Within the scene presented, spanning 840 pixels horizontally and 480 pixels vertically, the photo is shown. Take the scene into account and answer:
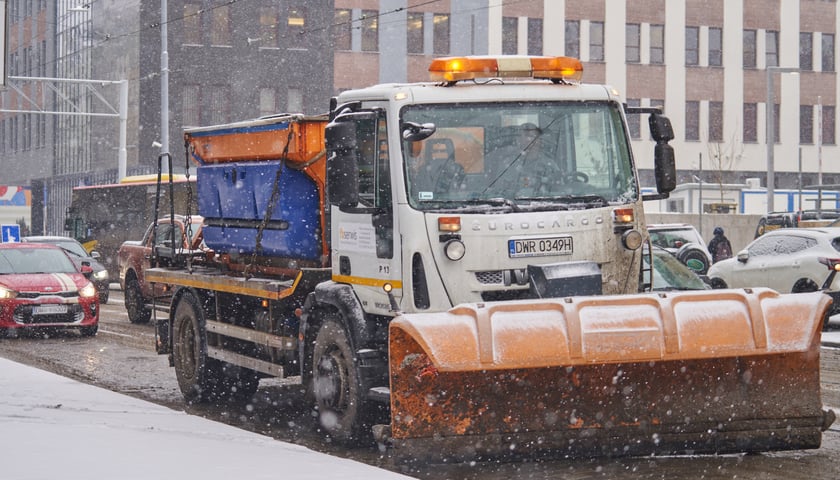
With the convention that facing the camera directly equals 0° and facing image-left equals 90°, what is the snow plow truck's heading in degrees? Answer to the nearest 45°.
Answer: approximately 315°

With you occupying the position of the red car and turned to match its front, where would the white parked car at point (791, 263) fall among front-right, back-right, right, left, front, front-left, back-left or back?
left

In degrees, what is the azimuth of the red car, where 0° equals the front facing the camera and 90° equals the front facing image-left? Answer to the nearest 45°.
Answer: approximately 0°

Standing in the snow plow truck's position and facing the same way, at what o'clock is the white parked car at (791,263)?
The white parked car is roughly at 8 o'clock from the snow plow truck.

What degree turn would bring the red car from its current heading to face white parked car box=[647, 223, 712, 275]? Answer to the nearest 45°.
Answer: approximately 90° to its left

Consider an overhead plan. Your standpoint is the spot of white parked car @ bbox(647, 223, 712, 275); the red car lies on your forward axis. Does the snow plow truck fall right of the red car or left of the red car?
left
